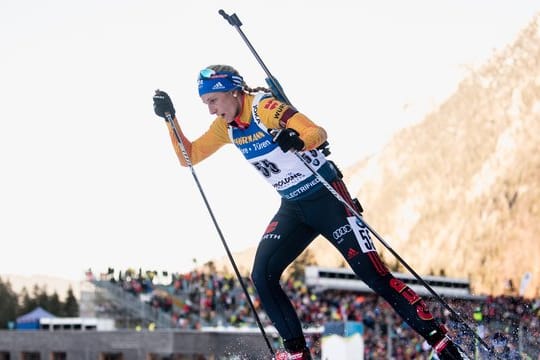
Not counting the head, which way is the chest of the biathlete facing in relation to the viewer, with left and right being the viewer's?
facing the viewer and to the left of the viewer
